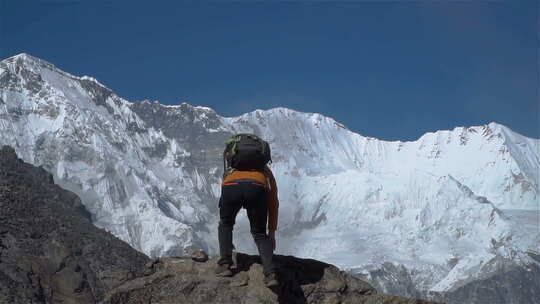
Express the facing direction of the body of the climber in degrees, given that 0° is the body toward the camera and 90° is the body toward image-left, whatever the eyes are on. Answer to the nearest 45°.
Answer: approximately 180°
